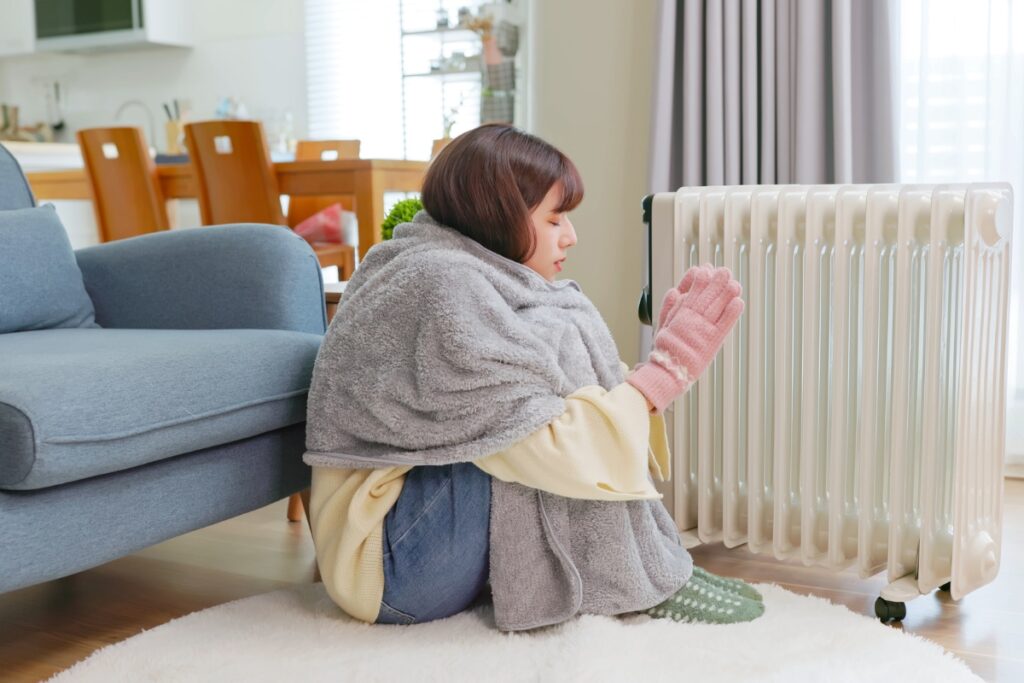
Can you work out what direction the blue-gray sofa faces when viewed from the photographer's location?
facing the viewer and to the right of the viewer

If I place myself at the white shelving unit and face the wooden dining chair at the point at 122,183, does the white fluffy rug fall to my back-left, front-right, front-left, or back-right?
front-left

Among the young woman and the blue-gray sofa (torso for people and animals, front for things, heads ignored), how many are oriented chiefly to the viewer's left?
0

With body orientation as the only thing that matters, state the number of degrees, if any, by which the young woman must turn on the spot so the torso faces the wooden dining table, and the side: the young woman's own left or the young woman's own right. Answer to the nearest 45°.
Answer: approximately 90° to the young woman's own left

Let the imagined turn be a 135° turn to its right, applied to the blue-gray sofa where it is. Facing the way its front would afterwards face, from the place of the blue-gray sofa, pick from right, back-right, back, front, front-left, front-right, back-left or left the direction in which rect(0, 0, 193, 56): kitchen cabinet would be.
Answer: right

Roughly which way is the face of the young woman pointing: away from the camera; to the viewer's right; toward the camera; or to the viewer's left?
to the viewer's right

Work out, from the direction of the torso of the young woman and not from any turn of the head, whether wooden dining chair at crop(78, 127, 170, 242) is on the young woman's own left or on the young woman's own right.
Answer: on the young woman's own left

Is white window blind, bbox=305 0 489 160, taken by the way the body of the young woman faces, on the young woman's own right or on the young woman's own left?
on the young woman's own left

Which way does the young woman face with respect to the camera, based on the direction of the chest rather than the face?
to the viewer's right

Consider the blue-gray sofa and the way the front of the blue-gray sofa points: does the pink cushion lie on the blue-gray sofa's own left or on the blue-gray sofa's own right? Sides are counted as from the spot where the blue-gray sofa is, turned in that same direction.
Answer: on the blue-gray sofa's own left

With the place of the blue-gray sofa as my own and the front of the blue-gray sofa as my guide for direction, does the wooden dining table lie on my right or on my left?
on my left

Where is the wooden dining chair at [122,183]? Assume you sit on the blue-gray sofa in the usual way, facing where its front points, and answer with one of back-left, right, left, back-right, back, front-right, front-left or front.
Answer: back-left

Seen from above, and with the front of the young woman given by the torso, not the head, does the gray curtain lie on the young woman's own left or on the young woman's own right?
on the young woman's own left
